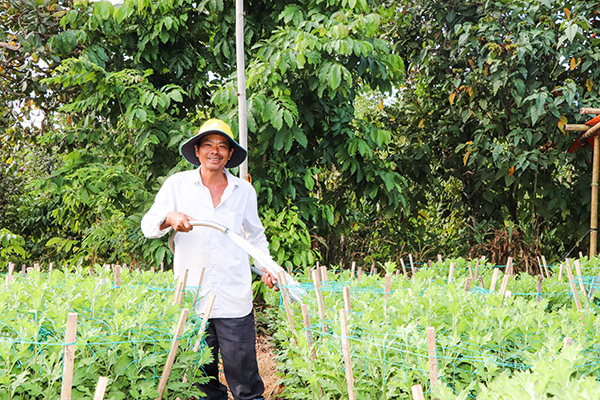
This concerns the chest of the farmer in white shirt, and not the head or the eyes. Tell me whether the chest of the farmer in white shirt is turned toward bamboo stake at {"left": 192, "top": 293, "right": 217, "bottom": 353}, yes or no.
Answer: yes

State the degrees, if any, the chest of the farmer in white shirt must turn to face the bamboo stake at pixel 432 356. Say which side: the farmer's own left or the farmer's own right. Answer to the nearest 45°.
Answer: approximately 45° to the farmer's own left

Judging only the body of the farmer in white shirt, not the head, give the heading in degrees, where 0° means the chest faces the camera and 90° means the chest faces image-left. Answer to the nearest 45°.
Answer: approximately 0°

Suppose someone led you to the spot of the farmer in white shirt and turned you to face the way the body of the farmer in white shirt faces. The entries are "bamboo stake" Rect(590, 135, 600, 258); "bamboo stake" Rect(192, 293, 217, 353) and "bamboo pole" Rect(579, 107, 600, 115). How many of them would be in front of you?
1

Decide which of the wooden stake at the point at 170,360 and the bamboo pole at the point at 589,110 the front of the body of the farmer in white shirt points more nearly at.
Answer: the wooden stake

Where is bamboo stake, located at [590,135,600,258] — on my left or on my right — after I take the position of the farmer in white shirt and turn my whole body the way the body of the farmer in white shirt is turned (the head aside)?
on my left

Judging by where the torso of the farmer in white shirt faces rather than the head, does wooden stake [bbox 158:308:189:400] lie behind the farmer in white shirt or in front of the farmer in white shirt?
in front

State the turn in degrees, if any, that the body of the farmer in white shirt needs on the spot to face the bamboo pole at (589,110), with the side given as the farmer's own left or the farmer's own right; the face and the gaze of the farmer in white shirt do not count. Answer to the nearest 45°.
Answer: approximately 135° to the farmer's own left
